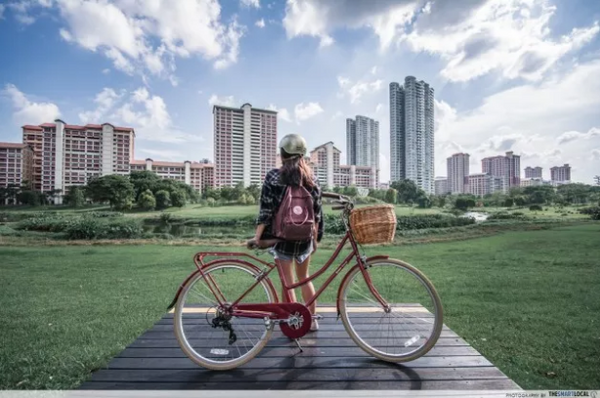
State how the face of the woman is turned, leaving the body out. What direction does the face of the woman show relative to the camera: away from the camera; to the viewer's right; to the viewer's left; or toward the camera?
away from the camera

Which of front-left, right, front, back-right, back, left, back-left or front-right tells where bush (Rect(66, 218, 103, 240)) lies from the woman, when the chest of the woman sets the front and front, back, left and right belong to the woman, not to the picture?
front-left

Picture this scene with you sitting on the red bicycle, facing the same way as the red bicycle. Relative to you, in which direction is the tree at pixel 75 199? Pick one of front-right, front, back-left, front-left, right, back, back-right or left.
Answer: back-left

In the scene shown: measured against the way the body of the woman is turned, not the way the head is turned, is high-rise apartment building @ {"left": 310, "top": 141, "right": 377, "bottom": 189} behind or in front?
in front

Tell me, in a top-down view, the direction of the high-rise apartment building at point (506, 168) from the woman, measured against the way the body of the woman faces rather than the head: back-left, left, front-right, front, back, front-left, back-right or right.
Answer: front-right

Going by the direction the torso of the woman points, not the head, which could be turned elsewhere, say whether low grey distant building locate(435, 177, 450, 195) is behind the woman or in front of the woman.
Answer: in front

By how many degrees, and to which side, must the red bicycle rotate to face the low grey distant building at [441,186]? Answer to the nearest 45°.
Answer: approximately 45° to its left

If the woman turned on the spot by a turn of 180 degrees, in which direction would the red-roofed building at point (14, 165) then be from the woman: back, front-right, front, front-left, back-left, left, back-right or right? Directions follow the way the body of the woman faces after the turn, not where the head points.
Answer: back-right

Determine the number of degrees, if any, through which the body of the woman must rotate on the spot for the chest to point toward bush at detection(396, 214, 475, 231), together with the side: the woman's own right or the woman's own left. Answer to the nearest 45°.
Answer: approximately 45° to the woman's own right

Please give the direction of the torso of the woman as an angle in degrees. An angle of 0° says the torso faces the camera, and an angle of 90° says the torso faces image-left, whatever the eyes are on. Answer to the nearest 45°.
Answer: approximately 180°

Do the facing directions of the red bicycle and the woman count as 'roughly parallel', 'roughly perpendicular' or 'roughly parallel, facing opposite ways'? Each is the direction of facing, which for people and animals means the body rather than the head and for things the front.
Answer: roughly perpendicular

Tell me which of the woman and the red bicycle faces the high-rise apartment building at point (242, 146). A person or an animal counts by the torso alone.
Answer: the woman

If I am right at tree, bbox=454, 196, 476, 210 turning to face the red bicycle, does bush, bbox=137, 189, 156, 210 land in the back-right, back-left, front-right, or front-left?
front-right

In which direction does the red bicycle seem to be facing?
to the viewer's right
